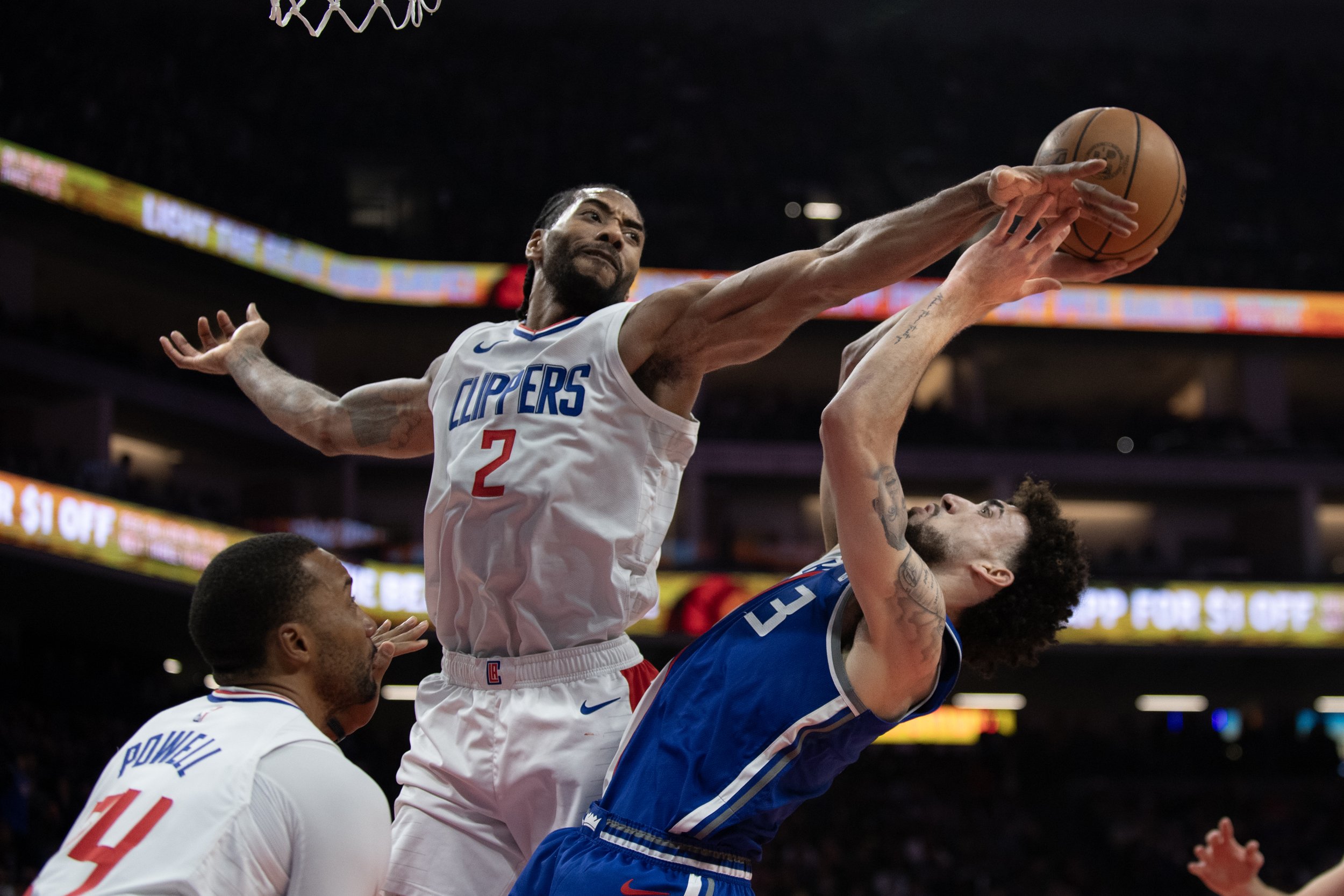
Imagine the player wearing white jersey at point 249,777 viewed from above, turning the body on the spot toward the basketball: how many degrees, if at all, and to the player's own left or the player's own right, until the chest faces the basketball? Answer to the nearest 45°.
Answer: approximately 45° to the player's own right

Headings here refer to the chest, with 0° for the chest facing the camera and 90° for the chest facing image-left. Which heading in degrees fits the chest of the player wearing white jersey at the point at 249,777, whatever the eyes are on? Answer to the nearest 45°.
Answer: approximately 225°

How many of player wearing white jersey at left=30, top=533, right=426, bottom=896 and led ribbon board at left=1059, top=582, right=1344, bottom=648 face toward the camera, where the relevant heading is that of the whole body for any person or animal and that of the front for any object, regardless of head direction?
1

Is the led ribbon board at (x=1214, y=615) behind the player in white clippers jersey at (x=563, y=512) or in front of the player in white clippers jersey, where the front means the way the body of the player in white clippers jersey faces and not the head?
behind

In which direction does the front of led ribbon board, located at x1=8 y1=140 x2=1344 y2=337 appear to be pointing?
toward the camera

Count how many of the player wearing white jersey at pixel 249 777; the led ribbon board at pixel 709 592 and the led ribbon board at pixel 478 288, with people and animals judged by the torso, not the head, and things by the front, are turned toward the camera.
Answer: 2

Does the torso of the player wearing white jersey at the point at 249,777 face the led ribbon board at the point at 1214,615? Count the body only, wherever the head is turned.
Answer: yes

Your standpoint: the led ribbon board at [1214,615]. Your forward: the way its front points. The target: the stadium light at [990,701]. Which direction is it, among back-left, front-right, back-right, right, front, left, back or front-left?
back-right

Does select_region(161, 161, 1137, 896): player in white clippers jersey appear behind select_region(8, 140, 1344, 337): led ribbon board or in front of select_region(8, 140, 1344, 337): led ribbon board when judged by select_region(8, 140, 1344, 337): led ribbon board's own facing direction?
in front

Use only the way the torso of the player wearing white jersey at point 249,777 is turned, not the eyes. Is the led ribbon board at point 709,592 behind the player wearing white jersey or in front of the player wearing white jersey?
in front

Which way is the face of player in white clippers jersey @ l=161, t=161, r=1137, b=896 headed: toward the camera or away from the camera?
toward the camera

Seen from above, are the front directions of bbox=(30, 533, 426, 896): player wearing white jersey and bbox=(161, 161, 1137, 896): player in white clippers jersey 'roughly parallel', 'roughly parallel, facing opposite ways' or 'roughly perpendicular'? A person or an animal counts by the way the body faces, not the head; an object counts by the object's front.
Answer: roughly parallel, facing opposite ways

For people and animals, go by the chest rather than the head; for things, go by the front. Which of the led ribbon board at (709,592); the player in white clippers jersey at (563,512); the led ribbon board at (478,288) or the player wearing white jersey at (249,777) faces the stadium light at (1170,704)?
the player wearing white jersey

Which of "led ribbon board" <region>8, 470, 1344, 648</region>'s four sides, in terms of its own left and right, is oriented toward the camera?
front

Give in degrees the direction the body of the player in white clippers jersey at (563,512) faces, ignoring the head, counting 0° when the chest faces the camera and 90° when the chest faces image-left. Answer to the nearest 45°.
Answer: approximately 45°

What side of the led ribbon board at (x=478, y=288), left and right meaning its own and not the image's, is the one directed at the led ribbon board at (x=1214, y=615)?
left

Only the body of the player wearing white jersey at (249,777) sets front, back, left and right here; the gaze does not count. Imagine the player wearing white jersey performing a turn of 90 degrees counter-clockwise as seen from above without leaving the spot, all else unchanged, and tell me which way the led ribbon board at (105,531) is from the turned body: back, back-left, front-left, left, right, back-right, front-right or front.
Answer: front-right

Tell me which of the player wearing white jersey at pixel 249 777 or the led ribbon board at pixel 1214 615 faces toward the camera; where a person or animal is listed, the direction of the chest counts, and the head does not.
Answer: the led ribbon board
